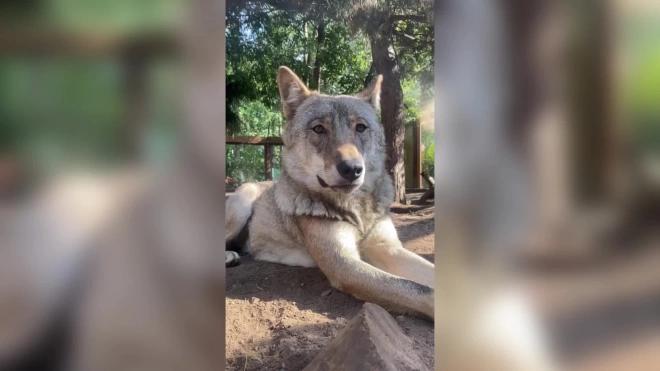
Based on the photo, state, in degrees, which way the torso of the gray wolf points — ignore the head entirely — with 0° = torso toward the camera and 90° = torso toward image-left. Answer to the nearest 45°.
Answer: approximately 315°
